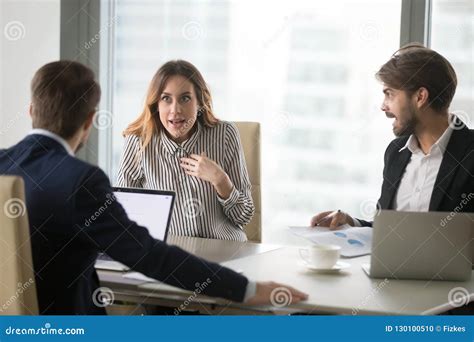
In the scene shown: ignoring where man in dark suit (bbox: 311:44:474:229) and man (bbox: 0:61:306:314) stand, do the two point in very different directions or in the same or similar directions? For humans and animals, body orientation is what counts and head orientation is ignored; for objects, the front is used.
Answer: very different directions

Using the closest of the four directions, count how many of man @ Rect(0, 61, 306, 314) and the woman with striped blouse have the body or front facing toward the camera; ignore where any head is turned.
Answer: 1

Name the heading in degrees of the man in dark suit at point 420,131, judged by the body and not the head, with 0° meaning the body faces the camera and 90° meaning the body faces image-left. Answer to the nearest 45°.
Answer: approximately 45°

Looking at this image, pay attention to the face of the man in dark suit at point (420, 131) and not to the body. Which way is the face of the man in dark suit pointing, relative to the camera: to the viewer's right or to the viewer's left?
to the viewer's left

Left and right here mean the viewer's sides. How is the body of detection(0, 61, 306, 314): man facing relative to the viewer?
facing away from the viewer and to the right of the viewer

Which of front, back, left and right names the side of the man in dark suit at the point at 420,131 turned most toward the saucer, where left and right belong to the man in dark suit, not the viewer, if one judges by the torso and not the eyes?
front

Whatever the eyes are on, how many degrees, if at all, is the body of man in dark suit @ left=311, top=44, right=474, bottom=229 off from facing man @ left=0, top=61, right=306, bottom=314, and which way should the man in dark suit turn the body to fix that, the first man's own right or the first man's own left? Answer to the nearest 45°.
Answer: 0° — they already face them

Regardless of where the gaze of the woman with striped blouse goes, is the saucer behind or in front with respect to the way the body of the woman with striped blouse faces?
in front

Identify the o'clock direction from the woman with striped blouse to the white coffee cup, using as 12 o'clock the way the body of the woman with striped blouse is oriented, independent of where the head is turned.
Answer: The white coffee cup is roughly at 11 o'clock from the woman with striped blouse.

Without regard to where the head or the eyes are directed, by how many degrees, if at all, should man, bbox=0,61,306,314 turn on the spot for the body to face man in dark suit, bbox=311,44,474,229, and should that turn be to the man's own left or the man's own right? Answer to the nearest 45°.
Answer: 0° — they already face them
